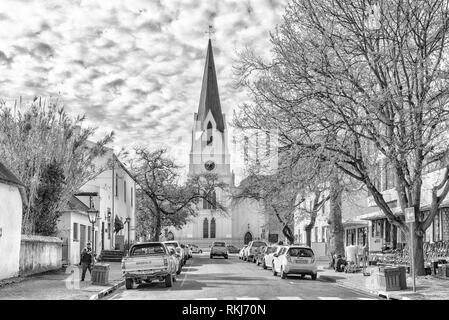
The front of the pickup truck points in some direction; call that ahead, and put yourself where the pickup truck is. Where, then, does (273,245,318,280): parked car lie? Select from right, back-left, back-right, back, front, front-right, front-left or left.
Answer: front-right

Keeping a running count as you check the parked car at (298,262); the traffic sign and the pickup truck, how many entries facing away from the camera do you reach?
2

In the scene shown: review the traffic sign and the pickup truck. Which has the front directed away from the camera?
the pickup truck

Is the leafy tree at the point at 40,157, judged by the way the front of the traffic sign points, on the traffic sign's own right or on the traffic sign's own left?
on the traffic sign's own right

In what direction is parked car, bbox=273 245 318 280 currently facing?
away from the camera

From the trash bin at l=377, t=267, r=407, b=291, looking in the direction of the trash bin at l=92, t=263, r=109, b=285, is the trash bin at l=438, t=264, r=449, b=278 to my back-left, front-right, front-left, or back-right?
back-right

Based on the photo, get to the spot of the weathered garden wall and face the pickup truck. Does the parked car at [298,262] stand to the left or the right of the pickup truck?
left

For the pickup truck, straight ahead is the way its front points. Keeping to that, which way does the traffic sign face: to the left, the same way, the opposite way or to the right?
the opposite way

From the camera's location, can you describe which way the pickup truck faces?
facing away from the viewer

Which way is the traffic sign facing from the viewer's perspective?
toward the camera

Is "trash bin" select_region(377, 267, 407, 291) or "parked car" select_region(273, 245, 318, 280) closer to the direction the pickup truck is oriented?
the parked car
